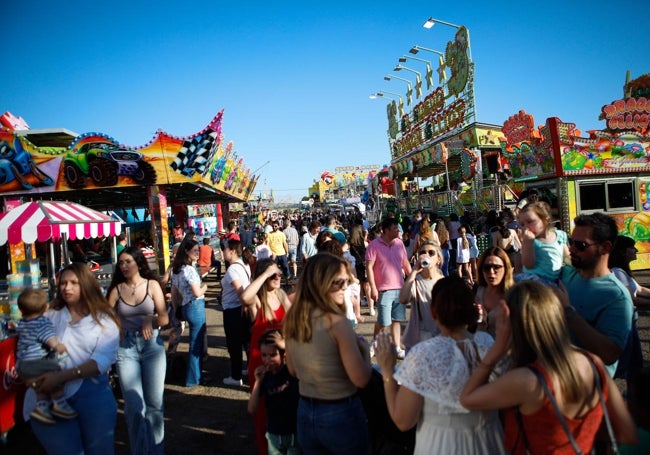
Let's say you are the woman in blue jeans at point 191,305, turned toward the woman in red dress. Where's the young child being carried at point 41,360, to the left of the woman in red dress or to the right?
right

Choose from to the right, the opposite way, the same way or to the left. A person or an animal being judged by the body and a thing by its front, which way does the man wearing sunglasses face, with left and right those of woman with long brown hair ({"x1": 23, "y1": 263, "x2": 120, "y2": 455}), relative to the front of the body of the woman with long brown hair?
to the right

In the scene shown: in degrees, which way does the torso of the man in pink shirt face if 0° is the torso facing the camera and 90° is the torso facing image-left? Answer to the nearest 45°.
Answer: approximately 315°

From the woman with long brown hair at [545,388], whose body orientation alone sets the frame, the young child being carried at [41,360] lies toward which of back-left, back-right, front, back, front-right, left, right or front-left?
front-left

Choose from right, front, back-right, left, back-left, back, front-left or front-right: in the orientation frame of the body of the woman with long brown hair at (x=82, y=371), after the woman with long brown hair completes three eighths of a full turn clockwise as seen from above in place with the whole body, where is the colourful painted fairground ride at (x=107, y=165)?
front

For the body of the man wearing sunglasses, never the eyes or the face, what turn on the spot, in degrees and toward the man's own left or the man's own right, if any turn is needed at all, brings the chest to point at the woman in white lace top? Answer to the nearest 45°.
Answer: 0° — they already face them

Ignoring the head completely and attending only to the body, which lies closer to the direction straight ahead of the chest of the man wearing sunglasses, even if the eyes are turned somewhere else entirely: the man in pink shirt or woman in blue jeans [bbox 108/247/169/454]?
the woman in blue jeans
